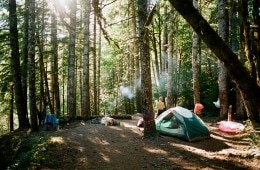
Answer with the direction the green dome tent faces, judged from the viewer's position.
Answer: facing the viewer and to the left of the viewer

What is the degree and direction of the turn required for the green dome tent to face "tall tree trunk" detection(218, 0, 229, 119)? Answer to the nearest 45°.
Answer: approximately 180°

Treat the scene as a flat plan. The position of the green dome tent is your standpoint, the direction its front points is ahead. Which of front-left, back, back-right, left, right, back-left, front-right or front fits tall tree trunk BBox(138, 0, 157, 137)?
front

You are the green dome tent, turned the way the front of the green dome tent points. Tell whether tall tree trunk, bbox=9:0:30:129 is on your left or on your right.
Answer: on your right

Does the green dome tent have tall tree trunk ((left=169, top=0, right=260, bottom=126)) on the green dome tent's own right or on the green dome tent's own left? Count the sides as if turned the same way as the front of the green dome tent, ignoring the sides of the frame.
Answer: on the green dome tent's own left

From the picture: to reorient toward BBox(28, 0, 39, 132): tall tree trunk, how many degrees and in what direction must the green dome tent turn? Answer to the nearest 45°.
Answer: approximately 45° to its right

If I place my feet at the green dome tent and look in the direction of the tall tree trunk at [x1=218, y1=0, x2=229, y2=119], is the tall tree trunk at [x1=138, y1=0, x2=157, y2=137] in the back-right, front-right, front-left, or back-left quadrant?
back-left
